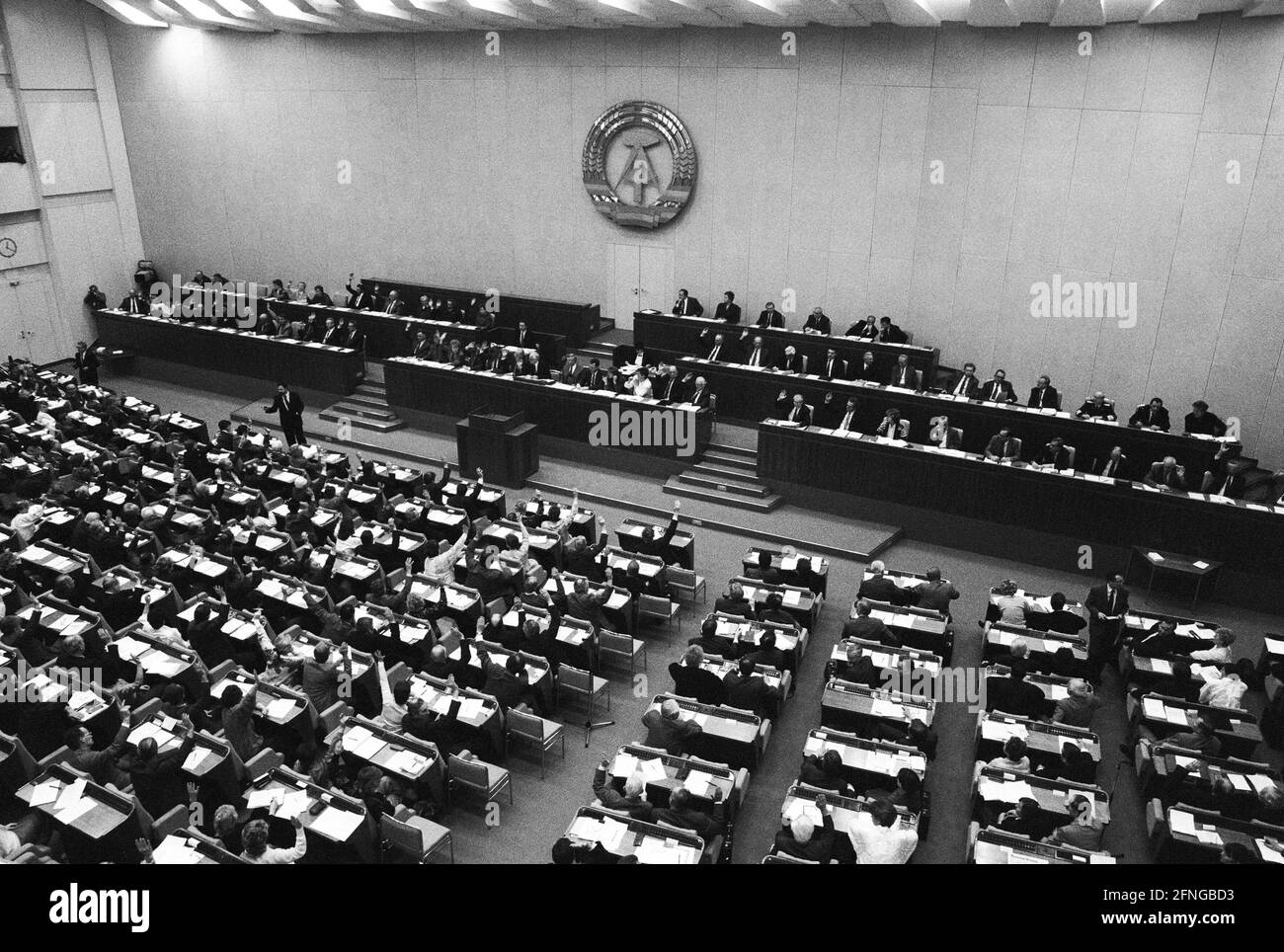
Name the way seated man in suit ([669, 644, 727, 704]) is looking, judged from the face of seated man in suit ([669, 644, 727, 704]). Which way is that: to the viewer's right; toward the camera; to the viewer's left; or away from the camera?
away from the camera

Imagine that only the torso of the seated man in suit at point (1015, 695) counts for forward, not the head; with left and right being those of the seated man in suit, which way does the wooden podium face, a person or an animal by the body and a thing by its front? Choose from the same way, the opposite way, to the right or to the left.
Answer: the opposite way

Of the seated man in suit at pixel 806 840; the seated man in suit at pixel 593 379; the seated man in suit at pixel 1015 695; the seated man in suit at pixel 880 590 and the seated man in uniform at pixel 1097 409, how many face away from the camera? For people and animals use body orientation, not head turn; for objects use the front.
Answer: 3

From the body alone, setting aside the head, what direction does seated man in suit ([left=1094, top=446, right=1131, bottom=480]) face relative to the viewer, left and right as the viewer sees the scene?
facing the viewer and to the left of the viewer

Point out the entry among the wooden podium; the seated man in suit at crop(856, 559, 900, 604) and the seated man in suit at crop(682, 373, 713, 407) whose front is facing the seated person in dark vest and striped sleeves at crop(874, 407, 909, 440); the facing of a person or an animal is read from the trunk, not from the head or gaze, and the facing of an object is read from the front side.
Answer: the seated man in suit at crop(856, 559, 900, 604)

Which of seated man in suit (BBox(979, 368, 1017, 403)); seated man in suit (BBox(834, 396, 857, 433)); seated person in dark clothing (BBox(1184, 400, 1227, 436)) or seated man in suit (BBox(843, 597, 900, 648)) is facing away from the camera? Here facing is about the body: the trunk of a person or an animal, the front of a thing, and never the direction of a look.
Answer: seated man in suit (BBox(843, 597, 900, 648))

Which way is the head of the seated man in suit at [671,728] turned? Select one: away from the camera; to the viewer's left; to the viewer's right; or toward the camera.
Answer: away from the camera

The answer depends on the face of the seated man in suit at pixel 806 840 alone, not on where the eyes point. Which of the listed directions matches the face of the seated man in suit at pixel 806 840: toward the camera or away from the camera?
away from the camera

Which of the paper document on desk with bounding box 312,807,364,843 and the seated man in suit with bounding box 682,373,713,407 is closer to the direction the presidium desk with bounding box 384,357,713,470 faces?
the paper document on desk

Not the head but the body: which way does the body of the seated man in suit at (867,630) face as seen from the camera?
away from the camera

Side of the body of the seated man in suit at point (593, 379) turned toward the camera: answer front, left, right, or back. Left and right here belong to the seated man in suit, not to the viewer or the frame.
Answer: front

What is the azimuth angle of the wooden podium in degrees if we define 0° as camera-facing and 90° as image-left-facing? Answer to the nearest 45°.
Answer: approximately 45°

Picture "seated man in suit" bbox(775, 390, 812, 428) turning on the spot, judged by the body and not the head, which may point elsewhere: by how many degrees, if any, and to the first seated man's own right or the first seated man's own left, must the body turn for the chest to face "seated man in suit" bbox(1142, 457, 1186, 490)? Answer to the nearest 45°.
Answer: approximately 135° to the first seated man's own left

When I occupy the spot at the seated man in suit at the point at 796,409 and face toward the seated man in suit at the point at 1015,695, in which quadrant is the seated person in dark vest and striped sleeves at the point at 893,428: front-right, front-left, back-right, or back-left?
front-left

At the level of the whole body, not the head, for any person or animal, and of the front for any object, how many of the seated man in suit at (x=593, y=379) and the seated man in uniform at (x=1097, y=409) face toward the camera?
2

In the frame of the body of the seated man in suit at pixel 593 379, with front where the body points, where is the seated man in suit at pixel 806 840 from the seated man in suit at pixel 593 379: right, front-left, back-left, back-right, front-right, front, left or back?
front

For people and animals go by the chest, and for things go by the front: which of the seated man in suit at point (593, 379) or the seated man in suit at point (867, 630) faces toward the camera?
the seated man in suit at point (593, 379)

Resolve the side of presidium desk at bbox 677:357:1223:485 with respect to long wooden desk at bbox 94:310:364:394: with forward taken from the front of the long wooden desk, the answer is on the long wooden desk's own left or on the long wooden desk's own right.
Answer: on the long wooden desk's own left

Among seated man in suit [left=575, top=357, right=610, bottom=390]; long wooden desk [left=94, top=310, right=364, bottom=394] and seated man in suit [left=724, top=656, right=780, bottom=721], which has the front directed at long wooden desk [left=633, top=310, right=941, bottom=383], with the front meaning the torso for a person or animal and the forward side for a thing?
seated man in suit [left=724, top=656, right=780, bottom=721]

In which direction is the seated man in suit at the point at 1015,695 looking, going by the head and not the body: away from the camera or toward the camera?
away from the camera

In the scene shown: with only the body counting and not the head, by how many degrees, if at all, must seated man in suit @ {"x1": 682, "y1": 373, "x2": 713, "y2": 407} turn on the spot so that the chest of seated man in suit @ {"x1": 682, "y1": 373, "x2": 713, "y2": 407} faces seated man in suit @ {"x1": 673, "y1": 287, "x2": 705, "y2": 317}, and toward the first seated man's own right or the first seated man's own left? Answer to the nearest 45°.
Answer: approximately 135° to the first seated man's own right

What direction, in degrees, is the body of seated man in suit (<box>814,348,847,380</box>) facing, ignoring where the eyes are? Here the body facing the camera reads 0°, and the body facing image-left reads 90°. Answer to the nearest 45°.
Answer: approximately 45°
